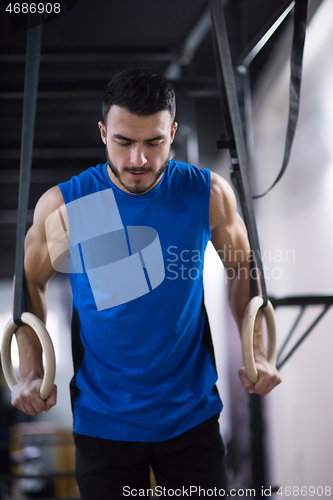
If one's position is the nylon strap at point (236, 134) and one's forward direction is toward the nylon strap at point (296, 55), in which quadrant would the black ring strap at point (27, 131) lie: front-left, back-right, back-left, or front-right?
back-left

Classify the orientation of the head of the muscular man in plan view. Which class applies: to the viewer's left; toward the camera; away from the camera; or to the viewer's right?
toward the camera

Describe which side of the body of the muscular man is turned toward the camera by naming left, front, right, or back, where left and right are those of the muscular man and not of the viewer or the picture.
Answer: front
